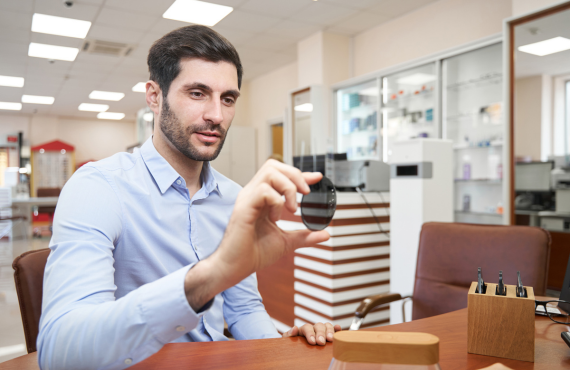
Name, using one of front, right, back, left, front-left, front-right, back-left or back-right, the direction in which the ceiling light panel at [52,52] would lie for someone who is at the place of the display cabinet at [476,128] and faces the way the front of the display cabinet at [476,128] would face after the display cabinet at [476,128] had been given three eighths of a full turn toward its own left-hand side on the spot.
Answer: back

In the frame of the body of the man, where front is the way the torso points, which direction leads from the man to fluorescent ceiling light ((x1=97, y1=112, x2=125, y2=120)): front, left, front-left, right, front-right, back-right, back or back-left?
back-left

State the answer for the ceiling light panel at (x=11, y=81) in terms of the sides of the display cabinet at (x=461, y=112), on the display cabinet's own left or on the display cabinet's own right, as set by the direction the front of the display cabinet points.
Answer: on the display cabinet's own right

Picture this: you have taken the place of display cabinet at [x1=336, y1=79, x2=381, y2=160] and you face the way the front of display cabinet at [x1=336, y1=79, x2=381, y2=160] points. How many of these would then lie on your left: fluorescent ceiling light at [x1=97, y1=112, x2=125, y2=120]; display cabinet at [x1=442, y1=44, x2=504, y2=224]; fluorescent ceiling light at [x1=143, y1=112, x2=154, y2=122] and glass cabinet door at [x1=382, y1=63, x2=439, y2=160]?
2

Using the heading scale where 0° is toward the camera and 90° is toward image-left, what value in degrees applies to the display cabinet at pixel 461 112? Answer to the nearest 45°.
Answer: approximately 45°

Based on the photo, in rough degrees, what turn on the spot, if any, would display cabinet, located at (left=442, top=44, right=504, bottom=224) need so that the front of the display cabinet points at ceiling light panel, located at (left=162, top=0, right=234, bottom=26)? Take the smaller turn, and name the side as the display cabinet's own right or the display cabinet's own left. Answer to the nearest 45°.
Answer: approximately 45° to the display cabinet's own right

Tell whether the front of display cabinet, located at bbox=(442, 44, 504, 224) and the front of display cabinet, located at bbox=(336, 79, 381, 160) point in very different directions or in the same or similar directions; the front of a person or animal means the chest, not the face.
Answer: same or similar directions

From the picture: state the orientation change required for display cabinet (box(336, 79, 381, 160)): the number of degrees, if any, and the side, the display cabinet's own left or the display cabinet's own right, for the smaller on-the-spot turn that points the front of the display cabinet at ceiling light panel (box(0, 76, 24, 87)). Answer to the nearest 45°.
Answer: approximately 45° to the display cabinet's own right

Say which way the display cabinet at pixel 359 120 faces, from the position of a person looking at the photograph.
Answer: facing the viewer and to the left of the viewer

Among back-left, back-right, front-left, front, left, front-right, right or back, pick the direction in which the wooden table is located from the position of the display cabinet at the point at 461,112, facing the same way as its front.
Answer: front-left

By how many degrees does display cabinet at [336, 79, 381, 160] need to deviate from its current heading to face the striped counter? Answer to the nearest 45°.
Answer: approximately 45° to its left

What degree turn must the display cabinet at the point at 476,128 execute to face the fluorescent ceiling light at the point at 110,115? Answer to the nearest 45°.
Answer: approximately 90° to its right

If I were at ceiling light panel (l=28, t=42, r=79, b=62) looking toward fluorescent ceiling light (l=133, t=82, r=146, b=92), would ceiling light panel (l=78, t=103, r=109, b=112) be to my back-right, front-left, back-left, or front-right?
front-left

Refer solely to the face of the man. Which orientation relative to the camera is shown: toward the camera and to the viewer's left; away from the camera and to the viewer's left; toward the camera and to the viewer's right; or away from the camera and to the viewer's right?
toward the camera and to the viewer's right

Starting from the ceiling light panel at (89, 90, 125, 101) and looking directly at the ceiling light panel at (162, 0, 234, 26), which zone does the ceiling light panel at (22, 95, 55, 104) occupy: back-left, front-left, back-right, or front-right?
back-right

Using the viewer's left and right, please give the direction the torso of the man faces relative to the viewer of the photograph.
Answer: facing the viewer and to the right of the viewer

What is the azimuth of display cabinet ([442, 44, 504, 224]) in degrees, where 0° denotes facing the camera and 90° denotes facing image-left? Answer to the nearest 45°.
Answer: approximately 45°
